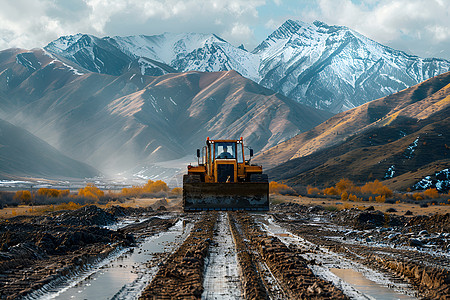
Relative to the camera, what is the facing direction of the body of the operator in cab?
toward the camera

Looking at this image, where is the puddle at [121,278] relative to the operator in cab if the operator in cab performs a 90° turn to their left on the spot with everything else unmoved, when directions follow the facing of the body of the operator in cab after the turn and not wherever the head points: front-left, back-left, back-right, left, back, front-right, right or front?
right

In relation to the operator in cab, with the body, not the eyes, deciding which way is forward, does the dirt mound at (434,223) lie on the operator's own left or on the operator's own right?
on the operator's own left

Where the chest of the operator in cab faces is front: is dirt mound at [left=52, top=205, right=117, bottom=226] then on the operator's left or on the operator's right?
on the operator's right
